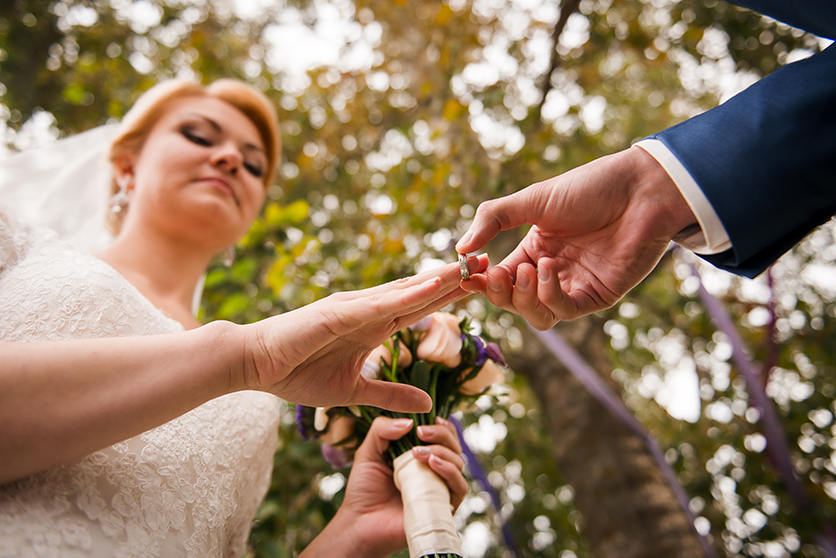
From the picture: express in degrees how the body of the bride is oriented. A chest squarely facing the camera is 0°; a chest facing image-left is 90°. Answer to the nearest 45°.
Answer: approximately 315°
